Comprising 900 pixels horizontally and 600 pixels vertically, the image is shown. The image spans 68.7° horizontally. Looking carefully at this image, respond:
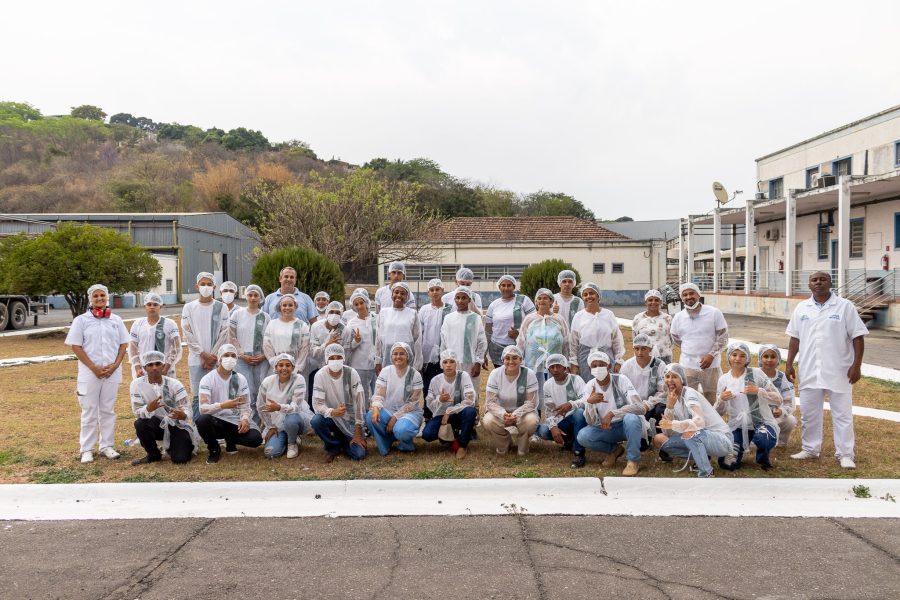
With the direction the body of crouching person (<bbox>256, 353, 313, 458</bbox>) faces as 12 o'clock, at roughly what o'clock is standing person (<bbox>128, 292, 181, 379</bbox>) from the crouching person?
The standing person is roughly at 4 o'clock from the crouching person.

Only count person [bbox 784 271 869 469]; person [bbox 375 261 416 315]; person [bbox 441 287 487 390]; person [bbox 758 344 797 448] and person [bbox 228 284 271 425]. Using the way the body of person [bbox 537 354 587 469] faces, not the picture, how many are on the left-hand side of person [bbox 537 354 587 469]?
2

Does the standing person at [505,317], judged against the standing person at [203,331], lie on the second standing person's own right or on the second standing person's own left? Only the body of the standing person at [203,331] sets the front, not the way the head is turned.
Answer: on the second standing person's own left

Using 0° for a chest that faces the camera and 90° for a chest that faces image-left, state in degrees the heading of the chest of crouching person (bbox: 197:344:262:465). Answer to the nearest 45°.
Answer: approximately 0°

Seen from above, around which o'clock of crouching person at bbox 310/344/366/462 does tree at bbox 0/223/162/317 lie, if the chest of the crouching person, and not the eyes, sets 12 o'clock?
The tree is roughly at 5 o'clock from the crouching person.

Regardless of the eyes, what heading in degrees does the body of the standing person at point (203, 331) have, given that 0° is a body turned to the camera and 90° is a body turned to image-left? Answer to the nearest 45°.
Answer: approximately 0°
